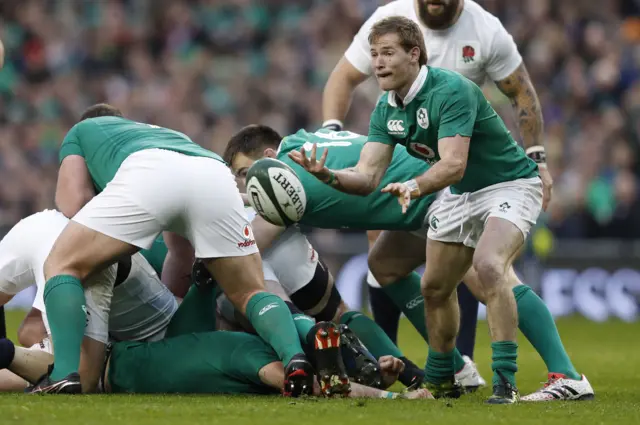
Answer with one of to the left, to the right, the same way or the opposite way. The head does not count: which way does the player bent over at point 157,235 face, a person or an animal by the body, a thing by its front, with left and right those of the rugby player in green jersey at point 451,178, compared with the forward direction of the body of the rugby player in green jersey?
to the right

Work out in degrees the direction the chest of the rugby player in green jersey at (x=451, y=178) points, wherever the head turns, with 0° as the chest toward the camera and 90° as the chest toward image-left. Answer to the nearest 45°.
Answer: approximately 45°

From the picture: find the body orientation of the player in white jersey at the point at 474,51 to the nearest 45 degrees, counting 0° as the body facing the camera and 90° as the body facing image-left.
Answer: approximately 0°

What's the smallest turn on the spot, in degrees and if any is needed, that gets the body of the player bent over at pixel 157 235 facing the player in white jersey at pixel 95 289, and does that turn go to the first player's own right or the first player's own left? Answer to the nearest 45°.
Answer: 0° — they already face them

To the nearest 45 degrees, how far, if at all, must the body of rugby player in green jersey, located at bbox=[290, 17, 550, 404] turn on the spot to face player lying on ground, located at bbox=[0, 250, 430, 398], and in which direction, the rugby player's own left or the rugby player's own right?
approximately 45° to the rugby player's own right

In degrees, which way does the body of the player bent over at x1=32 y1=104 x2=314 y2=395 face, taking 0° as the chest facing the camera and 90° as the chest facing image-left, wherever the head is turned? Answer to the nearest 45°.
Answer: approximately 135°

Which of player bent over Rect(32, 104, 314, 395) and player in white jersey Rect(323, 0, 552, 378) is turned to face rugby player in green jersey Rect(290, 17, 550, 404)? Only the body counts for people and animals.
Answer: the player in white jersey

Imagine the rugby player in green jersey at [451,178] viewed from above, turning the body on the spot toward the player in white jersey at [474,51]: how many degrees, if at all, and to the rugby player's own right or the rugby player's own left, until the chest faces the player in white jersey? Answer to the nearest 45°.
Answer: approximately 135° to the rugby player's own right

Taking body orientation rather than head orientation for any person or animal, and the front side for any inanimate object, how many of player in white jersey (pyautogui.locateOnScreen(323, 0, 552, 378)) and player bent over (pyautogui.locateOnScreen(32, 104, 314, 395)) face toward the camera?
1
